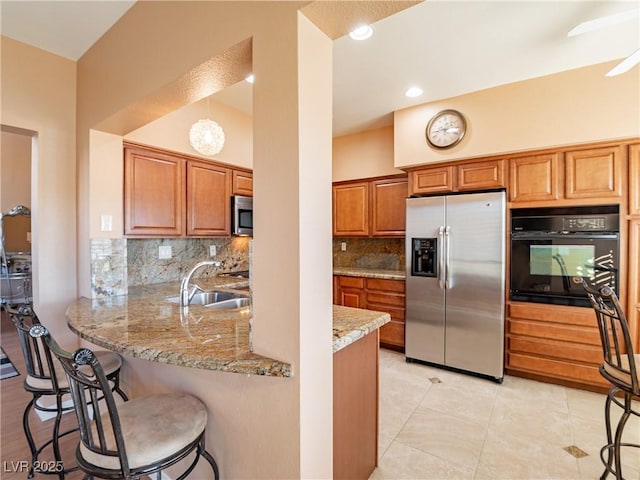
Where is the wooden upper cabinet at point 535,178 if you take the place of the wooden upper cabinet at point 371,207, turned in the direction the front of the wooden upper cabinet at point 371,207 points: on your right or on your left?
on your left

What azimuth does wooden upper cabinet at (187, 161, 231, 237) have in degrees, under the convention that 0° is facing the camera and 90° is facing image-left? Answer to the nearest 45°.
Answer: approximately 315°

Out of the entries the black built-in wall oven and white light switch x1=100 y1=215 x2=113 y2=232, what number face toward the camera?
2

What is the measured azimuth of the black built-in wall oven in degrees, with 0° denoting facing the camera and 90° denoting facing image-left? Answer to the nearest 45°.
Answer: approximately 0°

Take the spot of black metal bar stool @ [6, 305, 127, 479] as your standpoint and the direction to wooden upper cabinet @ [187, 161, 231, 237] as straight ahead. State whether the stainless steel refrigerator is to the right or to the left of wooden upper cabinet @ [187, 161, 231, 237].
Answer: right

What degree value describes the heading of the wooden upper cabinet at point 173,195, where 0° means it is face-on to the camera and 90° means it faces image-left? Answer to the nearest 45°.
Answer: approximately 315°

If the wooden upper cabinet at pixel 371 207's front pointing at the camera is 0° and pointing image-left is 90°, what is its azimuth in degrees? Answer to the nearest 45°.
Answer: approximately 45°

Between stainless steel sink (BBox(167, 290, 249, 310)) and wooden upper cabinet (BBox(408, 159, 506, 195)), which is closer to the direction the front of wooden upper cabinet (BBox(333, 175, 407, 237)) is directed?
the stainless steel sink
